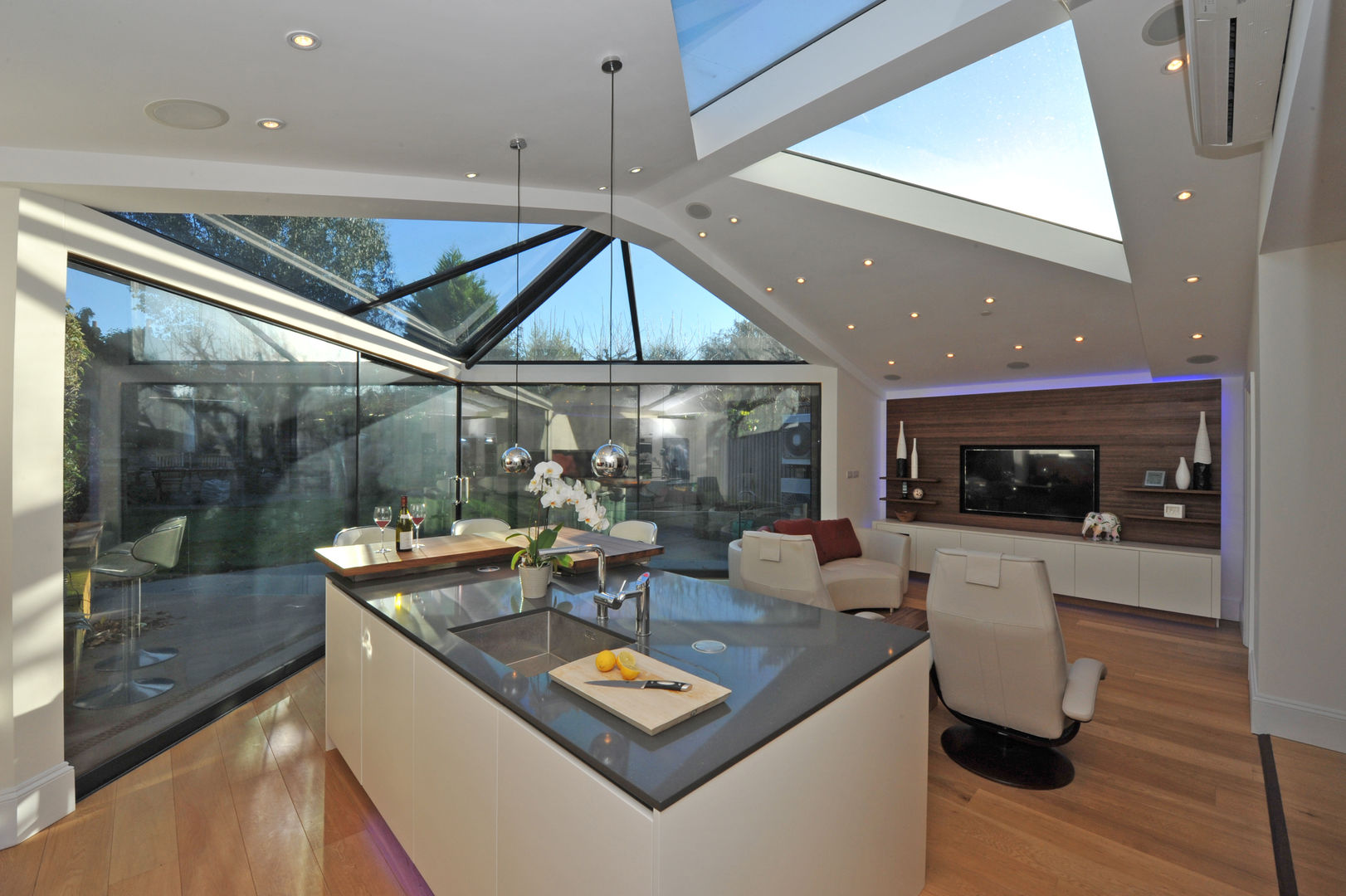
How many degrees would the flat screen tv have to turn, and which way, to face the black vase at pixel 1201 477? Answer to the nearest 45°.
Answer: approximately 90° to its left

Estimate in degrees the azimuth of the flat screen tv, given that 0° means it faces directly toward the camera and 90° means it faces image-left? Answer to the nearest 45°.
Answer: approximately 0°

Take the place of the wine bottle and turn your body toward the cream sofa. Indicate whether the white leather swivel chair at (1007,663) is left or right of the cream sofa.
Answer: right

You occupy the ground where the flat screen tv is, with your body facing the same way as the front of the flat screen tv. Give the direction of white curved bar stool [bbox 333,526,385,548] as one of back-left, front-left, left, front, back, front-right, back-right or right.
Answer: front-right

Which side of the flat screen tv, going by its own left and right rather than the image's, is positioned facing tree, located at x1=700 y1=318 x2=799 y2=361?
right

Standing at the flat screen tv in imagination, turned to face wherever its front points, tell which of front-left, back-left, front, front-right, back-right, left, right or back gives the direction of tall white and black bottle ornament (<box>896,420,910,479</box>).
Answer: right

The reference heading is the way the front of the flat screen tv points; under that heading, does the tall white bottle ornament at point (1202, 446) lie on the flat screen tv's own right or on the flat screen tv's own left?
on the flat screen tv's own left

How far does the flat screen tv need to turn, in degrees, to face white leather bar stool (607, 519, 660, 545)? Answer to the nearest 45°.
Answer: approximately 45° to its right

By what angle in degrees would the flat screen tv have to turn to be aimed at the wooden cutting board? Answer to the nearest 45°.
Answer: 0° — it already faces it

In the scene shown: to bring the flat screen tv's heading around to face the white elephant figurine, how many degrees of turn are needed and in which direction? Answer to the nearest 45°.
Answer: approximately 45° to its left

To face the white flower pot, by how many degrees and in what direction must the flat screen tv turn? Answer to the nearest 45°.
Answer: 0° — it already faces it

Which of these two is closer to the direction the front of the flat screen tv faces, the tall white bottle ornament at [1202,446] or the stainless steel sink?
the stainless steel sink

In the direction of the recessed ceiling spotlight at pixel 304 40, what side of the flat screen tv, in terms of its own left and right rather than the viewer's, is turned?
front

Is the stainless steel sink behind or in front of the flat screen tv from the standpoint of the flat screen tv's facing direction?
in front

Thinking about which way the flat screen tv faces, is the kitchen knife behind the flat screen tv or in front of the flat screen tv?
in front
